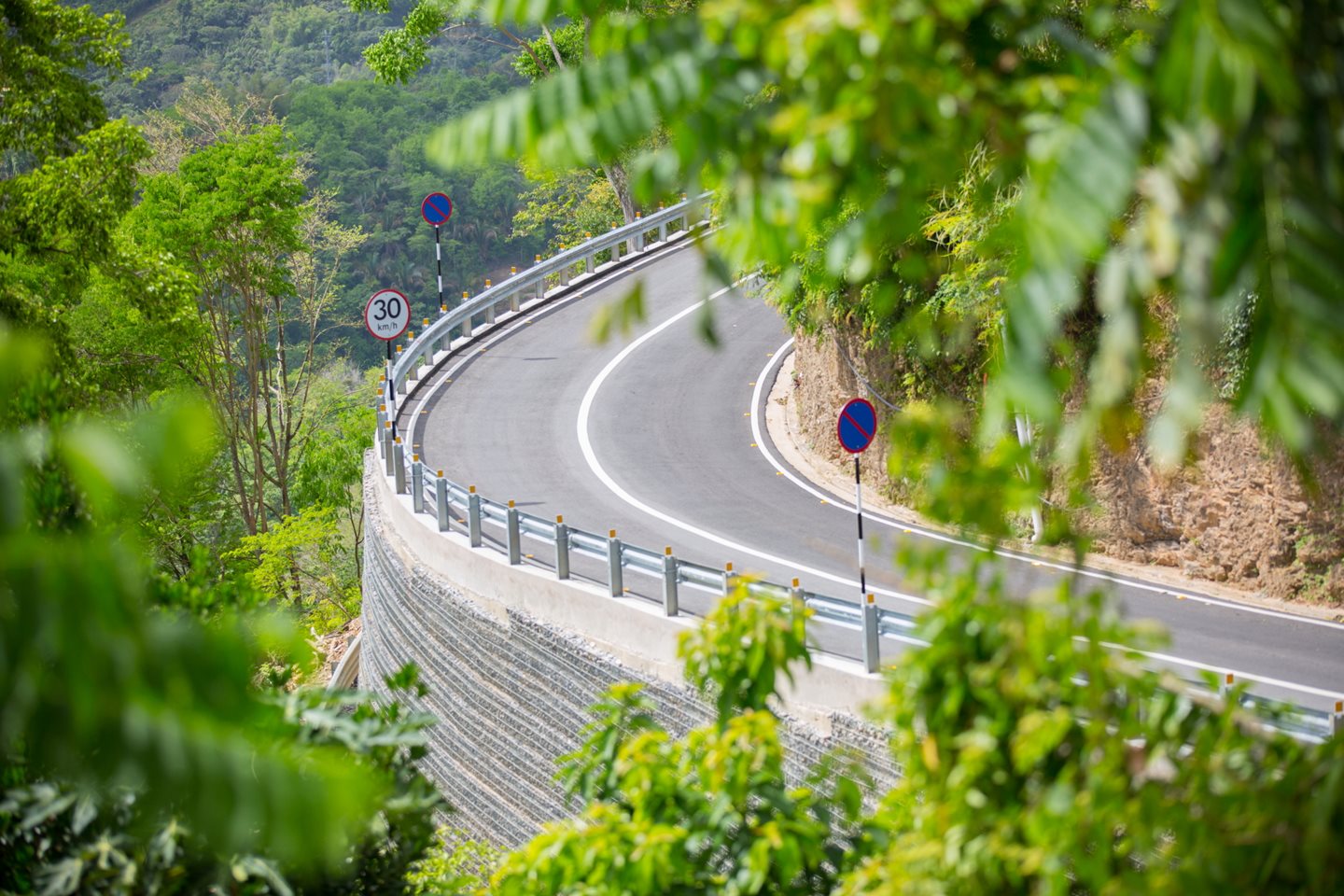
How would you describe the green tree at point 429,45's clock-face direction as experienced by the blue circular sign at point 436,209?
The green tree is roughly at 6 o'clock from the blue circular sign.

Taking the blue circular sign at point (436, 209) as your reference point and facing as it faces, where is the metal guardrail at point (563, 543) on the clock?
The metal guardrail is roughly at 12 o'clock from the blue circular sign.

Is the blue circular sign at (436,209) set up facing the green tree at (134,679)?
yes

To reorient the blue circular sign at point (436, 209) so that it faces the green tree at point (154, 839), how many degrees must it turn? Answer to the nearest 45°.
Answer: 0° — it already faces it

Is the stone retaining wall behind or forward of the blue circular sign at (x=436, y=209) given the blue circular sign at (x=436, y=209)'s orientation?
forward

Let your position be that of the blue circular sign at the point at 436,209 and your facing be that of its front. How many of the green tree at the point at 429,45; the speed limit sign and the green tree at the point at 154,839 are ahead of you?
2

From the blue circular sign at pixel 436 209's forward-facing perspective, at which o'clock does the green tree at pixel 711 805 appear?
The green tree is roughly at 12 o'clock from the blue circular sign.

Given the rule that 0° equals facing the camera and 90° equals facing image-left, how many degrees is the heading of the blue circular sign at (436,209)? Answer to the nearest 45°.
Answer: approximately 0°

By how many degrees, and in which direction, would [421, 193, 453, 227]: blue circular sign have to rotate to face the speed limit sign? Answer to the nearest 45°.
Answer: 0° — it already faces it
